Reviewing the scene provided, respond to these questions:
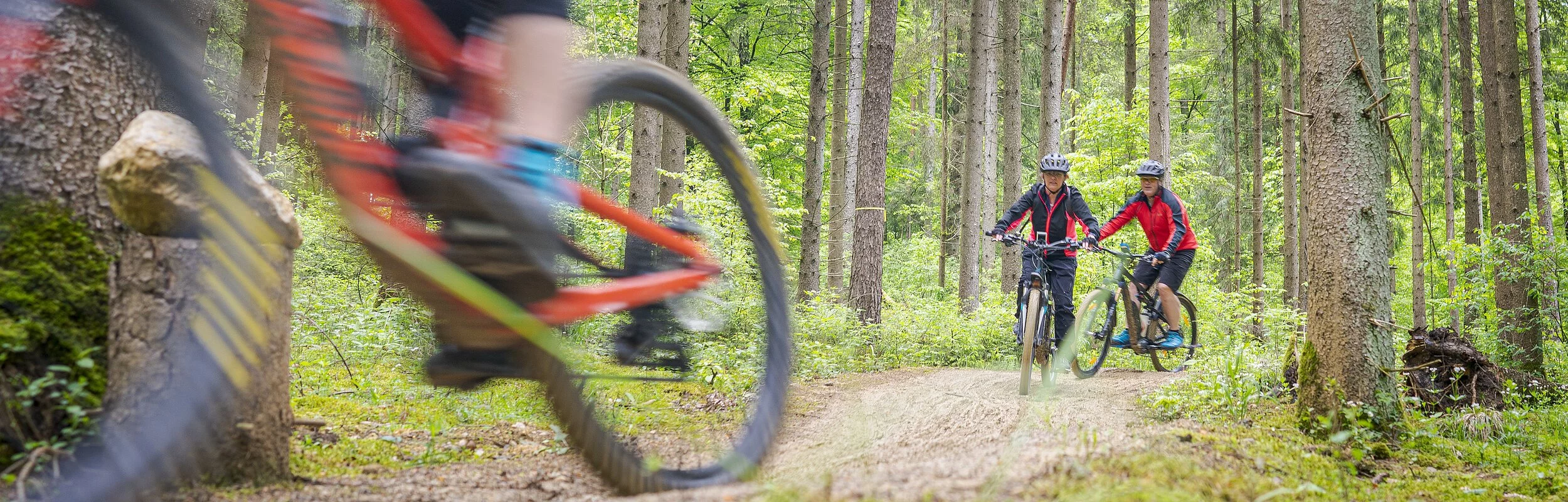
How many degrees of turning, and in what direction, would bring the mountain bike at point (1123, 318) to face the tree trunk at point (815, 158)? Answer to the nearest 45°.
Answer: approximately 90° to its right

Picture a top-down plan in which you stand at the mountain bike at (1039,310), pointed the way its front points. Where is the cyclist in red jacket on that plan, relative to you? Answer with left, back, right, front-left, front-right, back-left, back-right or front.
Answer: back-left

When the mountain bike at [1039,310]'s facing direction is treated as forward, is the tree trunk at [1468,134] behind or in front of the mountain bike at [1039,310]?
behind

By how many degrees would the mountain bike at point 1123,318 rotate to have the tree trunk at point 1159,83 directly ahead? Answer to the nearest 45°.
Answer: approximately 135° to its right

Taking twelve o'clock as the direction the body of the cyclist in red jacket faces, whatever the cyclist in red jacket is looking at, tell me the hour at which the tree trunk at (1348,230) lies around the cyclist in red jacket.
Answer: The tree trunk is roughly at 10 o'clock from the cyclist in red jacket.

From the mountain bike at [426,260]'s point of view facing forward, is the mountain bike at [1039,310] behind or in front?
behind

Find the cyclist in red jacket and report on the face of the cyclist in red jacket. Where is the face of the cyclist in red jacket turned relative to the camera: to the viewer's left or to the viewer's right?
to the viewer's left

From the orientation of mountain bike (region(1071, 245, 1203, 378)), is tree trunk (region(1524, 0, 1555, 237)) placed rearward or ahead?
rearward

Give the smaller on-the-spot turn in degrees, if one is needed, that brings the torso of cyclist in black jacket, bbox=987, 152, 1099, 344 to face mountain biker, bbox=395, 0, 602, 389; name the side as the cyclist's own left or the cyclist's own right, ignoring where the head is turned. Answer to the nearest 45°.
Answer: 0° — they already face them

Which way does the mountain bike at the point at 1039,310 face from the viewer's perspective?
toward the camera

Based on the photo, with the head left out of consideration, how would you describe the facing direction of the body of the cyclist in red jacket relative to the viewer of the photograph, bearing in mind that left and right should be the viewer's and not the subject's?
facing the viewer and to the left of the viewer
